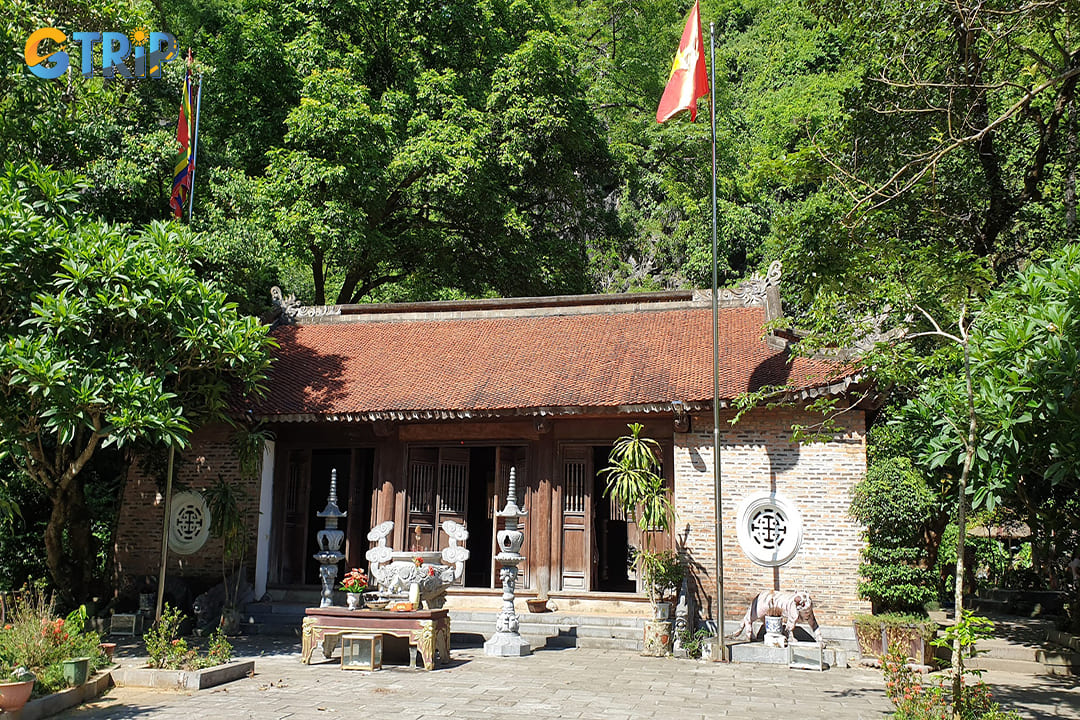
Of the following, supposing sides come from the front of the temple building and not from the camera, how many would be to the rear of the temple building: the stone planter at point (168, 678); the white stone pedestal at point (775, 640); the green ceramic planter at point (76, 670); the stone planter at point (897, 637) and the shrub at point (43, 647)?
0

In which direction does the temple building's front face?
toward the camera

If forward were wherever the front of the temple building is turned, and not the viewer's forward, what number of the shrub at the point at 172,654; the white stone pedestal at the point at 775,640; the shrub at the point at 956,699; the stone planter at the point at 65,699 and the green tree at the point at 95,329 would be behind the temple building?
0

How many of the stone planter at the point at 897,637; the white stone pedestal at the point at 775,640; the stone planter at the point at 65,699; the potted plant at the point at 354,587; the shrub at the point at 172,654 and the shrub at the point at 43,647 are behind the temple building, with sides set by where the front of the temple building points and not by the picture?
0

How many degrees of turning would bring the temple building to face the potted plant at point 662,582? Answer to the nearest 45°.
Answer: approximately 45° to its left

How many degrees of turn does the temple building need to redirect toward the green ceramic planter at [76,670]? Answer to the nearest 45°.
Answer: approximately 45° to its right

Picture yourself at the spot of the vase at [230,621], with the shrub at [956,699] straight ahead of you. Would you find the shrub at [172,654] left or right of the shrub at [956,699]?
right

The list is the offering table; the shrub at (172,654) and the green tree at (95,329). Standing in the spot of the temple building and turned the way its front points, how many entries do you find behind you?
0

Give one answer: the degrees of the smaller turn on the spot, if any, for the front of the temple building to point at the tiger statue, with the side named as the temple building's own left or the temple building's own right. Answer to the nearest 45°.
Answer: approximately 45° to the temple building's own left

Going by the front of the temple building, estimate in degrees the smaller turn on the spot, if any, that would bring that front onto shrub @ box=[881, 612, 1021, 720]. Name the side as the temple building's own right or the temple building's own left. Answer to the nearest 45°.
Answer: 0° — it already faces it
